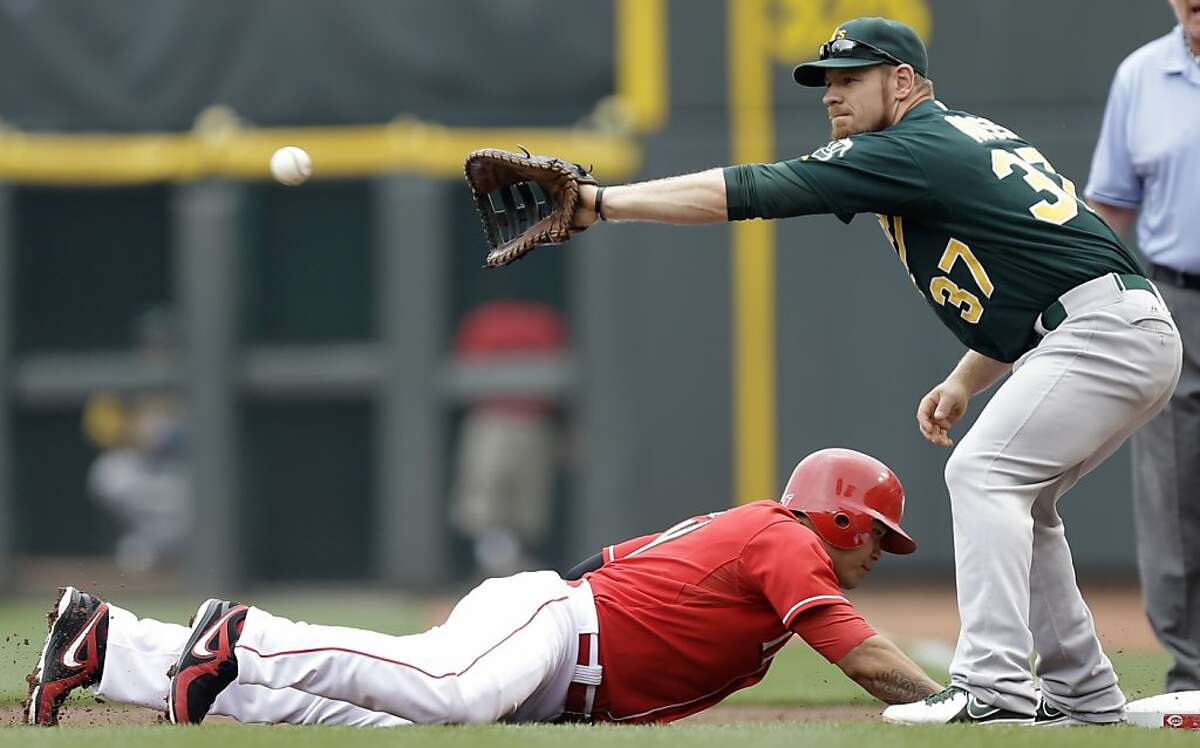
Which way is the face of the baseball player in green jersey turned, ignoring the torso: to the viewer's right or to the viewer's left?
to the viewer's left

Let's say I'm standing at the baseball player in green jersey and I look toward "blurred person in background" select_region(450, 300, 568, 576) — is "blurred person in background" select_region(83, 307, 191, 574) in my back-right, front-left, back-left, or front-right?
front-left

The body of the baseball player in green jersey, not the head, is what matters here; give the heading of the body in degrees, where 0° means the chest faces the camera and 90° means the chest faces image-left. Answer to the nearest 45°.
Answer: approximately 90°

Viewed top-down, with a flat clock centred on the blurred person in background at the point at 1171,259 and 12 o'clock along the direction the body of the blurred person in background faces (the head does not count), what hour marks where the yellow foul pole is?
The yellow foul pole is roughly at 5 o'clock from the blurred person in background.

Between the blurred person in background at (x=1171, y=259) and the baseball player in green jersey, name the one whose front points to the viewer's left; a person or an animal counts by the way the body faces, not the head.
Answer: the baseball player in green jersey

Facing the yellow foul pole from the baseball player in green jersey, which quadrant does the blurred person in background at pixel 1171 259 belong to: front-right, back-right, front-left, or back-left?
front-right

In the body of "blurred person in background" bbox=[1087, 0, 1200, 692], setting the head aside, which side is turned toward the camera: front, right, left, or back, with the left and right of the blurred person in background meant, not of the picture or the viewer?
front

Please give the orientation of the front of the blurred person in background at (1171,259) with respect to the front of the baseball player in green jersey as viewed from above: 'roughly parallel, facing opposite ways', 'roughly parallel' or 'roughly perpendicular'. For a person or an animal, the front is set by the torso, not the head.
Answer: roughly perpendicular

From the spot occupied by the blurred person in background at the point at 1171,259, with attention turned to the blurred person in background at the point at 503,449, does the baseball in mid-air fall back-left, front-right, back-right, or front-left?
front-left

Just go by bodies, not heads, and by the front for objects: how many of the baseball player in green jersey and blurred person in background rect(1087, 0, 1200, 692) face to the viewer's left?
1

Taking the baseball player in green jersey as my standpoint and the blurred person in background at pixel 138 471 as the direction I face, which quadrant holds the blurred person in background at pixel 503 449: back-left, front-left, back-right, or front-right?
front-right

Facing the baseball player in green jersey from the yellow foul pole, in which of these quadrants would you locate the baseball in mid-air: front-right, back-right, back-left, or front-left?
front-right

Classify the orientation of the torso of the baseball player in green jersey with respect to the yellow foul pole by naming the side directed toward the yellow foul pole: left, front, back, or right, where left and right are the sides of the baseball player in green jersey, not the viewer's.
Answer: right

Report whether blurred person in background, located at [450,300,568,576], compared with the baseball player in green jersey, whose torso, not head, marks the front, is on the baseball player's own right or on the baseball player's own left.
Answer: on the baseball player's own right
